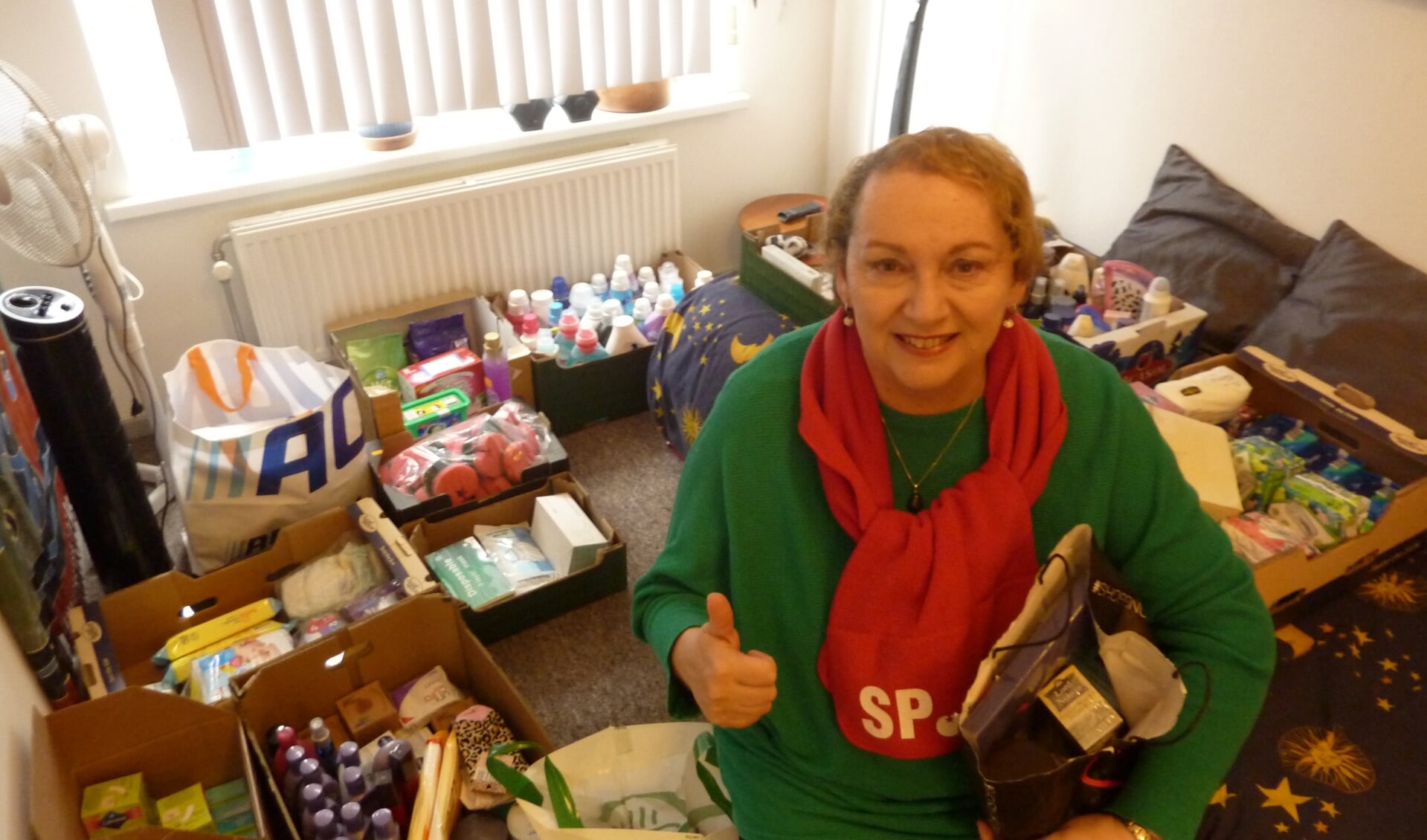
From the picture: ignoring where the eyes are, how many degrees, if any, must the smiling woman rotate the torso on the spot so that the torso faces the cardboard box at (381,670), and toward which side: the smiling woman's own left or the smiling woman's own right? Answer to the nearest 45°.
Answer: approximately 90° to the smiling woman's own right

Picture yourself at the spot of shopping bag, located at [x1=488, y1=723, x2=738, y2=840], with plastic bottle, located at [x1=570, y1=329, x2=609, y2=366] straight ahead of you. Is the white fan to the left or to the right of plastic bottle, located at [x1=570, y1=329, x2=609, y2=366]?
left

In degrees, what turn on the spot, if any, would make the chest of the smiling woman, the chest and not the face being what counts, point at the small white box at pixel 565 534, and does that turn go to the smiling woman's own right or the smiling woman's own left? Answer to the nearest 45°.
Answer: approximately 135° to the smiling woman's own right

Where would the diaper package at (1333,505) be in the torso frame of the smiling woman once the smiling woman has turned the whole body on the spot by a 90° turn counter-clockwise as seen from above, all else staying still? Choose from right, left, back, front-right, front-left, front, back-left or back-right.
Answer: front-left

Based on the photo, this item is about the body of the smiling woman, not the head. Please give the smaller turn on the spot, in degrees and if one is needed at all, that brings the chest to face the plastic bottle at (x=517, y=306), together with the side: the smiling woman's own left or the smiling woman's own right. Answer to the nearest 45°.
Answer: approximately 135° to the smiling woman's own right

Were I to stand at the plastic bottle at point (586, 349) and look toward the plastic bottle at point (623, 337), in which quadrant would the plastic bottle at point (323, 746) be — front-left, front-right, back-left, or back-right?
back-right

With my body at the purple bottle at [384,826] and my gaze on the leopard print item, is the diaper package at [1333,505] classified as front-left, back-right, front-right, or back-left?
front-right

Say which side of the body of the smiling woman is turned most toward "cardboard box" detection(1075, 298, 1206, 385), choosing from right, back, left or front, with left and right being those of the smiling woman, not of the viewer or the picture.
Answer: back

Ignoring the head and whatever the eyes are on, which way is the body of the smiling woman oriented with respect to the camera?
toward the camera

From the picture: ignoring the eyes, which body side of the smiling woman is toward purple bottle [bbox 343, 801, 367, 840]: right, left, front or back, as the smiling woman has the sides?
right

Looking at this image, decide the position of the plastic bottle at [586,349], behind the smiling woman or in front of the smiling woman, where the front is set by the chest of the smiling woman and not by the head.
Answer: behind
